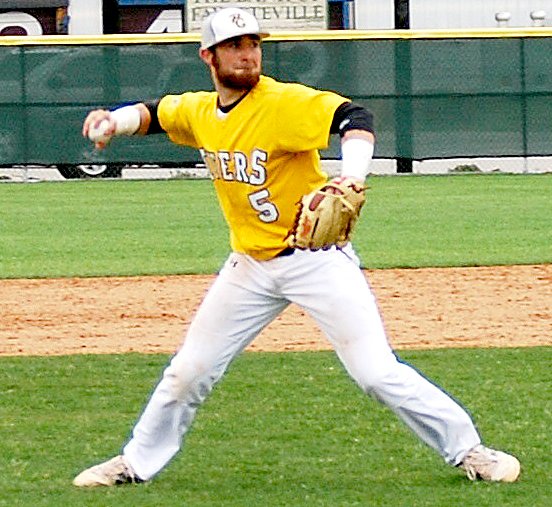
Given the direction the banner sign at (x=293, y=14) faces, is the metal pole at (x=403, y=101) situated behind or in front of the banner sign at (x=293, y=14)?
in front

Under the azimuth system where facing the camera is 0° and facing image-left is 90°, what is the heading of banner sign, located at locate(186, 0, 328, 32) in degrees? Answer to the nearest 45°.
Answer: approximately 0°

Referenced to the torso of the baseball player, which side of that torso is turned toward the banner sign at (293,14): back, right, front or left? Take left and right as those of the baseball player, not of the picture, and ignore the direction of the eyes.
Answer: back

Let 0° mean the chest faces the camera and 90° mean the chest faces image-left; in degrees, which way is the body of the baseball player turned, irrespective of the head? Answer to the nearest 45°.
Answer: approximately 0°

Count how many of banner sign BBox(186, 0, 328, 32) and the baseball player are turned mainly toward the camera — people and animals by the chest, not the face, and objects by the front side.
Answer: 2

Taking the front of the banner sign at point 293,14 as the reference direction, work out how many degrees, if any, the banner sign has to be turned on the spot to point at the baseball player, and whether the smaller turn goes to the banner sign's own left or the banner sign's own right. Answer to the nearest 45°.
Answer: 0° — it already faces them

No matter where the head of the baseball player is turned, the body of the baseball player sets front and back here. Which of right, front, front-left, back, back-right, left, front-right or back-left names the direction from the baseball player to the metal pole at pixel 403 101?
back
